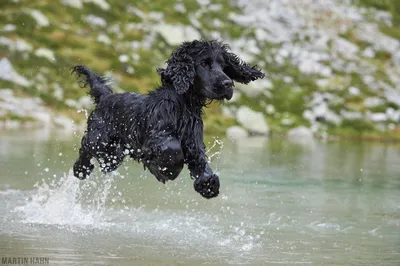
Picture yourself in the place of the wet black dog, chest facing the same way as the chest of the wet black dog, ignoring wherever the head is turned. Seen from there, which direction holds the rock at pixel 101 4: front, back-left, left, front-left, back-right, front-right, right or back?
back-left

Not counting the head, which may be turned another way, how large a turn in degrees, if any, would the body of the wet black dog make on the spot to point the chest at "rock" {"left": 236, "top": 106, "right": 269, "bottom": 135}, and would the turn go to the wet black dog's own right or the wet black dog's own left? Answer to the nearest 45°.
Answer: approximately 135° to the wet black dog's own left

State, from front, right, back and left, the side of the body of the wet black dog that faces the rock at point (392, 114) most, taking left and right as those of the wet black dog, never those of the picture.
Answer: left

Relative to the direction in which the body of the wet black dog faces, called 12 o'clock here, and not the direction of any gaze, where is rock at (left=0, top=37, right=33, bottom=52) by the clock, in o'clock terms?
The rock is roughly at 7 o'clock from the wet black dog.

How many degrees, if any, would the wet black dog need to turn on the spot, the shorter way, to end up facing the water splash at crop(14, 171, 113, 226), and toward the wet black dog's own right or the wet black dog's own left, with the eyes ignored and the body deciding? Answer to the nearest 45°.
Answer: approximately 180°

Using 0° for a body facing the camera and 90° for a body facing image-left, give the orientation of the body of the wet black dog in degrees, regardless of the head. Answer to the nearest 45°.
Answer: approximately 315°

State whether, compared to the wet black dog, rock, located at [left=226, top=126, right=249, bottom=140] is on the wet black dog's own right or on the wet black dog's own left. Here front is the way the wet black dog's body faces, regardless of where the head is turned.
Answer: on the wet black dog's own left

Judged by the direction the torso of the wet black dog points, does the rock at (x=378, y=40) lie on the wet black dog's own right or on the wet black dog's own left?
on the wet black dog's own left

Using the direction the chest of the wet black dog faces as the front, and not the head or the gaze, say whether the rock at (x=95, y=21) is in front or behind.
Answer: behind

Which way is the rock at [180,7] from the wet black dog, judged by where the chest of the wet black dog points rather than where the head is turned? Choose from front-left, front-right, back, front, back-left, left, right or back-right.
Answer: back-left

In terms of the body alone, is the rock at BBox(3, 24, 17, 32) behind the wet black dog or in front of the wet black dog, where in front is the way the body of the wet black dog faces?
behind

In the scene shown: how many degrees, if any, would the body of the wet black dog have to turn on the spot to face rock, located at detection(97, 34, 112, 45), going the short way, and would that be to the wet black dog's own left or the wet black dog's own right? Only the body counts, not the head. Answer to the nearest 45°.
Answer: approximately 135° to the wet black dog's own left
